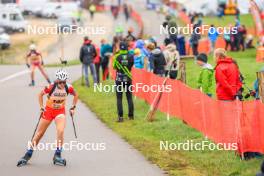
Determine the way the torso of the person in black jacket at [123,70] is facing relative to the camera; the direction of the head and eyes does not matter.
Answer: away from the camera

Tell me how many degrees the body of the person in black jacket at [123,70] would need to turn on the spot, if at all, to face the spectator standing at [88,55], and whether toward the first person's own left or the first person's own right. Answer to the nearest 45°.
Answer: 0° — they already face them

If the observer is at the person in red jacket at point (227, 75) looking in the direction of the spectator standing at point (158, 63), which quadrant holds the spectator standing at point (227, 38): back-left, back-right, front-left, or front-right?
front-right

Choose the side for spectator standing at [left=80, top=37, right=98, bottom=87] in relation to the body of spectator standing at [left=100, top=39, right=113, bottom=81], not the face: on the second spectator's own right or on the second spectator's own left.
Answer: on the second spectator's own left

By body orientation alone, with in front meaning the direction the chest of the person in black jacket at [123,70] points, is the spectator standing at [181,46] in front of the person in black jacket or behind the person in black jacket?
in front
